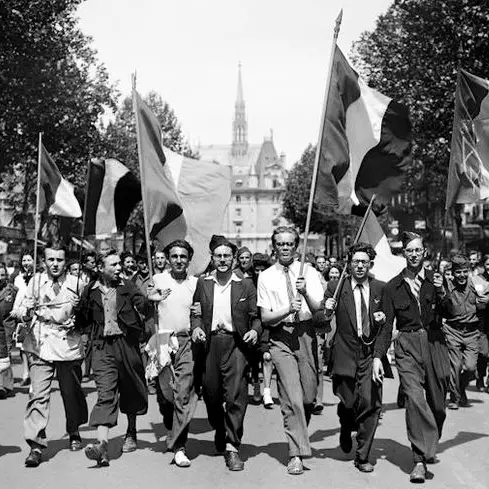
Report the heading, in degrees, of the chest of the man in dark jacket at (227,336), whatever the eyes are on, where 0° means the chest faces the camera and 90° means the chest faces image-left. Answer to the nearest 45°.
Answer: approximately 0°

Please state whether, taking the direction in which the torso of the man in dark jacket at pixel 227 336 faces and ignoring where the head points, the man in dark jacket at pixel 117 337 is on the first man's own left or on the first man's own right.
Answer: on the first man's own right

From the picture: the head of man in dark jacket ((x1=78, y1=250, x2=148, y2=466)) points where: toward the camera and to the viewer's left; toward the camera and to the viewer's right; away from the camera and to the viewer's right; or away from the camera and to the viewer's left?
toward the camera and to the viewer's right

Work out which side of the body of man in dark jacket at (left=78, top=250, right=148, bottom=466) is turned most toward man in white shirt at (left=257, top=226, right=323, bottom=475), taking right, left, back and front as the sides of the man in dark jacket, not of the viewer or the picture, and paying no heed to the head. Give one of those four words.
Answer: left

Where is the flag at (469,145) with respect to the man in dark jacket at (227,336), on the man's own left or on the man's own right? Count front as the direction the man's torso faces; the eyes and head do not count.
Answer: on the man's own left

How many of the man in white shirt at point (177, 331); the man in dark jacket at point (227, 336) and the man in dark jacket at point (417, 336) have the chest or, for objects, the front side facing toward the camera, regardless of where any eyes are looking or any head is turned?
3
